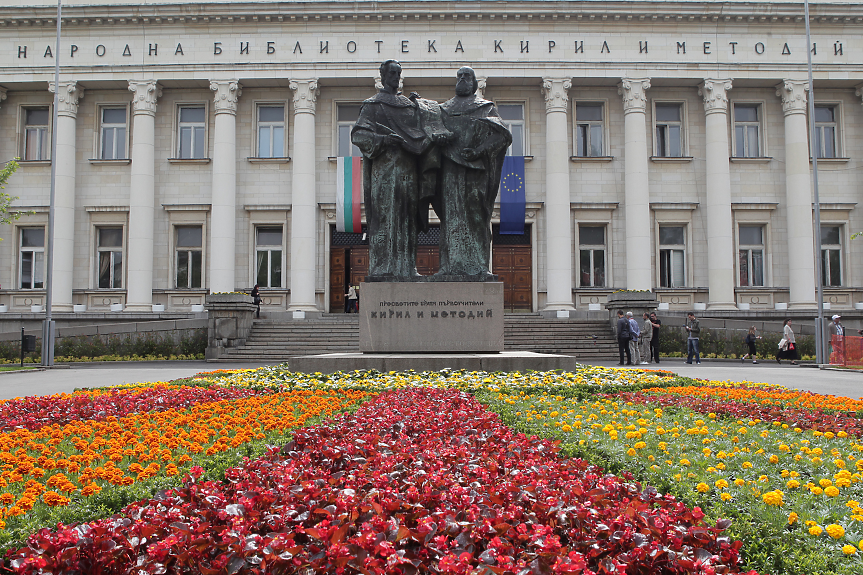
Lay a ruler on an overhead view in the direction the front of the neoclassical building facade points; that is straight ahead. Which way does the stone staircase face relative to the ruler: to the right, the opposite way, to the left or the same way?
the same way

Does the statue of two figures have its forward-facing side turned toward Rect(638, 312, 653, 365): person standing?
no

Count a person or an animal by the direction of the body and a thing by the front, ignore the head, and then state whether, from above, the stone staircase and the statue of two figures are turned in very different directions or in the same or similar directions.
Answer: same or similar directions

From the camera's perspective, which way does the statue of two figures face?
toward the camera

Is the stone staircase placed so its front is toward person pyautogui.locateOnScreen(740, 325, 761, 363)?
no

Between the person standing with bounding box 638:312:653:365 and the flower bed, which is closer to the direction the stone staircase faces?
the flower bed

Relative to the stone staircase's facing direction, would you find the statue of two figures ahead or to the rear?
ahead

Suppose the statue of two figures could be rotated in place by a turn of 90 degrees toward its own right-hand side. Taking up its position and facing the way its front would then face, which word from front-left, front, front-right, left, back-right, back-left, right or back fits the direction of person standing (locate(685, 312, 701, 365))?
back-right

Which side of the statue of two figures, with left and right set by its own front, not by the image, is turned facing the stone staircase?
back

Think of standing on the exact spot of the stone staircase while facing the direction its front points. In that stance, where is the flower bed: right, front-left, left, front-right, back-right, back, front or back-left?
front

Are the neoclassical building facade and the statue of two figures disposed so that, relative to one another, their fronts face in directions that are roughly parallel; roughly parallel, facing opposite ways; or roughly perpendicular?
roughly parallel

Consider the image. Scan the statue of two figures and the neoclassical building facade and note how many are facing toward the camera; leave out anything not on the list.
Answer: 2

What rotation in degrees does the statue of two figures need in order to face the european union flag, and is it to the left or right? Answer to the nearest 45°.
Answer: approximately 180°

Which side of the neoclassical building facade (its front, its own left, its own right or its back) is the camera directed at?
front

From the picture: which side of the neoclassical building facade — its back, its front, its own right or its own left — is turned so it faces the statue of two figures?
front
